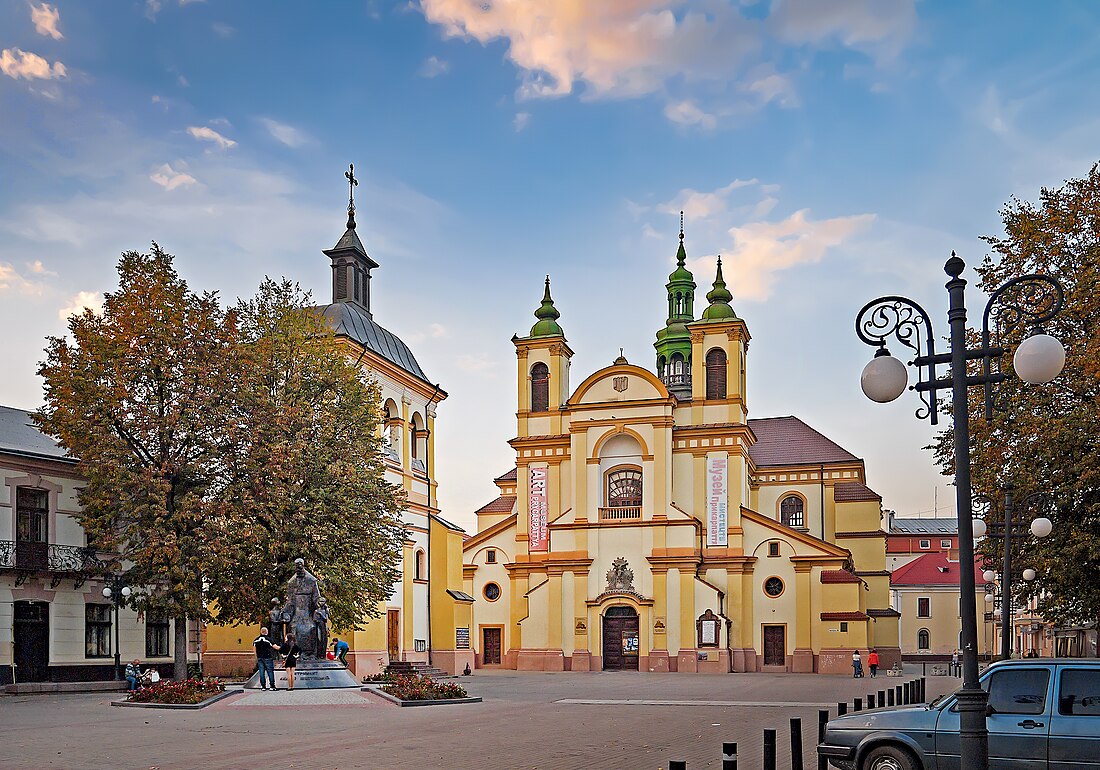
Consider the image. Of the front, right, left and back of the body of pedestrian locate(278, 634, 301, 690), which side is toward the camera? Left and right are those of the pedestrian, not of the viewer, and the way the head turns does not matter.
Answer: back

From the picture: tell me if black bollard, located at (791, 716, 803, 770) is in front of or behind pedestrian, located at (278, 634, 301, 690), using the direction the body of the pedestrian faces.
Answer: behind

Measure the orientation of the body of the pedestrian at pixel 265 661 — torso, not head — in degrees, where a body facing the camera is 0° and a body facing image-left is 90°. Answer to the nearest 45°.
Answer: approximately 180°

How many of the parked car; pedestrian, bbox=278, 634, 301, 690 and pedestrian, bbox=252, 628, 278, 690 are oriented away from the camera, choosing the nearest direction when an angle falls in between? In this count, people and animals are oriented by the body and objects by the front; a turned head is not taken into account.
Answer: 2

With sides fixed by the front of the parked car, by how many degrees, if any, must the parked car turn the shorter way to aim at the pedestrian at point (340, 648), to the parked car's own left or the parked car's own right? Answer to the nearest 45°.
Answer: approximately 45° to the parked car's own right

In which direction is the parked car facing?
to the viewer's left

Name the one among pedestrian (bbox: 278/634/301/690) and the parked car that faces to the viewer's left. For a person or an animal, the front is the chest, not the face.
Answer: the parked car

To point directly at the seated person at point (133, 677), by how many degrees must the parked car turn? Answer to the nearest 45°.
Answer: approximately 45° to its right

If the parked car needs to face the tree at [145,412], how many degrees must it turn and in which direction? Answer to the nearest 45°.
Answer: approximately 45° to its right

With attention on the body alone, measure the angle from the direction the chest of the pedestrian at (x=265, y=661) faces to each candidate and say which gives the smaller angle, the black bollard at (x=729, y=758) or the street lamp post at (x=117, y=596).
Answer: the street lamp post

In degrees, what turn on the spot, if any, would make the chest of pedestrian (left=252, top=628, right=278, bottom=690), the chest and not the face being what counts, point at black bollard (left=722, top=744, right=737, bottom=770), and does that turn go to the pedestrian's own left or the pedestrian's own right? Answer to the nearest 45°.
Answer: approximately 180°
